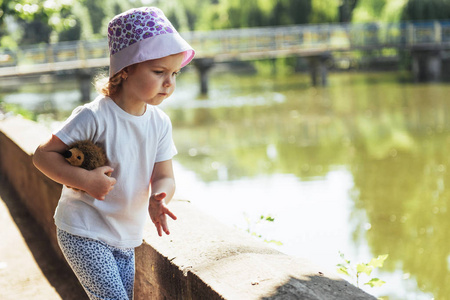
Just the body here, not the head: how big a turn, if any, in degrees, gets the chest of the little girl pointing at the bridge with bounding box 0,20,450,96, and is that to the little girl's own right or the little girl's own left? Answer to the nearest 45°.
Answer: approximately 135° to the little girl's own left

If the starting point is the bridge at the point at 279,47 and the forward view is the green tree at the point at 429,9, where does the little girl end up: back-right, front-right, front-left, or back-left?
back-right

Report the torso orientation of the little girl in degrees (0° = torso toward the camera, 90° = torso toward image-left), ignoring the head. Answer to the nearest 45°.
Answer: approximately 315°

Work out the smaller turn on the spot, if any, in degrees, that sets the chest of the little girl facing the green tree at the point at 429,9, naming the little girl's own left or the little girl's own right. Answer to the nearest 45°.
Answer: approximately 90° to the little girl's own left

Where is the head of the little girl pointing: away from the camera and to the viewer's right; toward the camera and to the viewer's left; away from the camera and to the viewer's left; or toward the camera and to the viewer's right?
toward the camera and to the viewer's right
